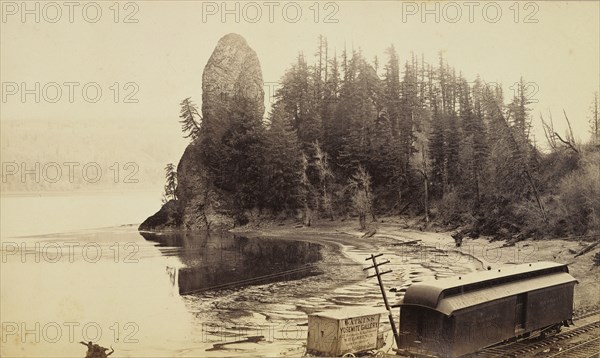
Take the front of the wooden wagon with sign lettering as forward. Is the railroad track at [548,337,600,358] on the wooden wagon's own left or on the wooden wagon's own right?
on the wooden wagon's own left

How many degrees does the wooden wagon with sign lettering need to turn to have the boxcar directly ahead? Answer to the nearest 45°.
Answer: approximately 45° to its left
